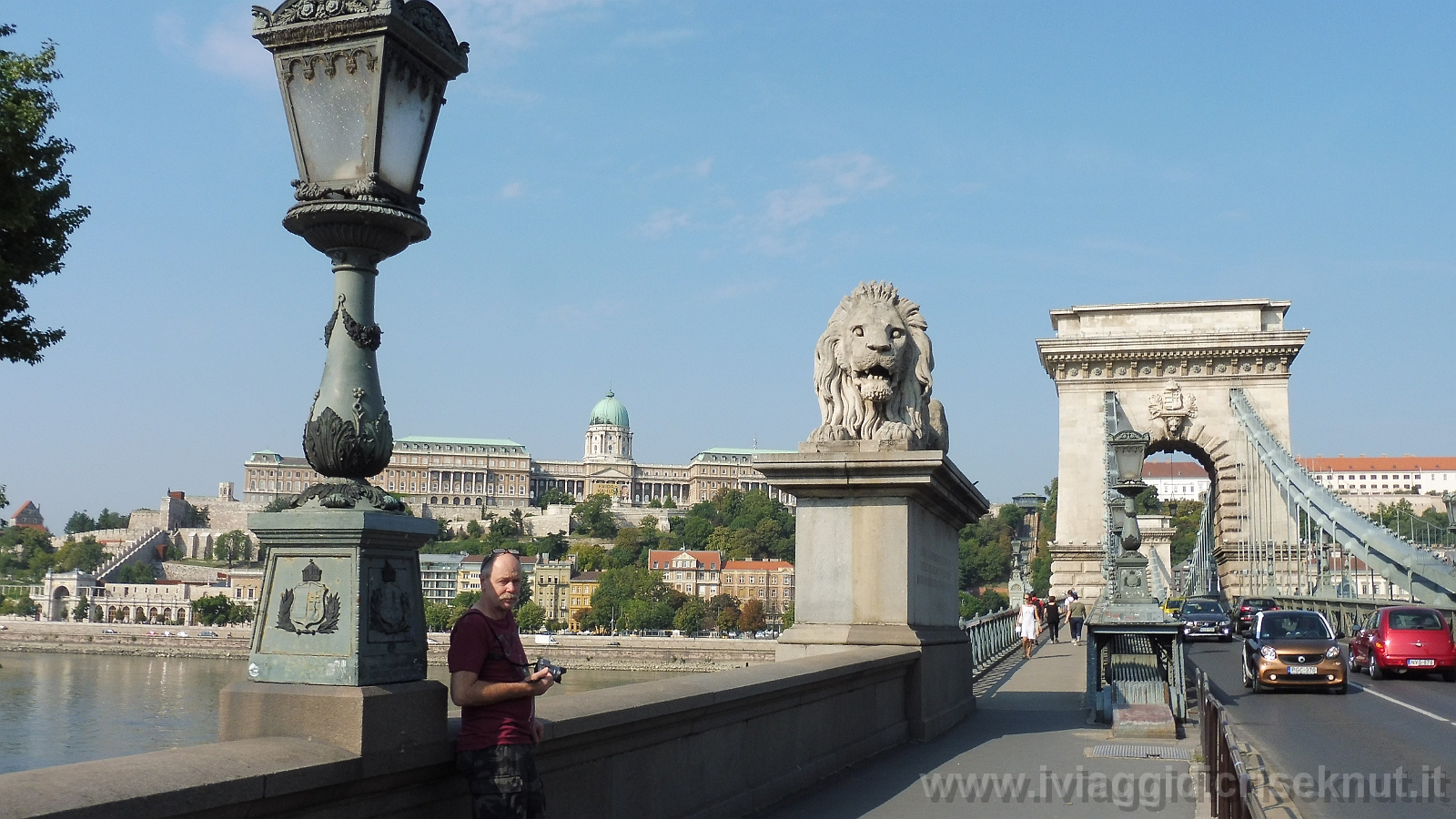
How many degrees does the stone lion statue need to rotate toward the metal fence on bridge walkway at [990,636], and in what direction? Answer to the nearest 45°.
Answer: approximately 180°

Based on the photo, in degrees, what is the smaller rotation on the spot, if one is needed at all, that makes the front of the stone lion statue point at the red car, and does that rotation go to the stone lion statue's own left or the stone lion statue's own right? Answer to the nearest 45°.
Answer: approximately 135° to the stone lion statue's own left

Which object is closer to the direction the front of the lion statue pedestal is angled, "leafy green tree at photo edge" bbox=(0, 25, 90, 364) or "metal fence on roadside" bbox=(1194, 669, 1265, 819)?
the metal fence on roadside

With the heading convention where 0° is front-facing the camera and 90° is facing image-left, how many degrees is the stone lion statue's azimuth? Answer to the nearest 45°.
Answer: approximately 0°

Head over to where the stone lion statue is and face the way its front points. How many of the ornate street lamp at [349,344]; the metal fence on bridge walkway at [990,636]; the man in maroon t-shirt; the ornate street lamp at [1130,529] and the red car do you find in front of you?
2

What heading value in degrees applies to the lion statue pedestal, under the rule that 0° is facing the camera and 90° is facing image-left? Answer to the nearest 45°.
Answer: approximately 0°

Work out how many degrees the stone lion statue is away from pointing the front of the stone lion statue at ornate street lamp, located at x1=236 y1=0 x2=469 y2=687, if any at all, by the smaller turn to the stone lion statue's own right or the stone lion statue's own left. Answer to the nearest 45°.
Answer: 0° — it already faces it

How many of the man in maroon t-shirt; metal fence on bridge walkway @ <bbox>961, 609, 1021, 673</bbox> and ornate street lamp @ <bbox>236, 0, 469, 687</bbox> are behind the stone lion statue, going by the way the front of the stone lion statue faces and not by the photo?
1

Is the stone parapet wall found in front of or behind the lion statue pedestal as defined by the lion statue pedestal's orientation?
in front

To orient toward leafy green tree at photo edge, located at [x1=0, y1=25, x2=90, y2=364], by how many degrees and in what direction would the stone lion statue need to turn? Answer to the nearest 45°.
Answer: approximately 90° to its right
